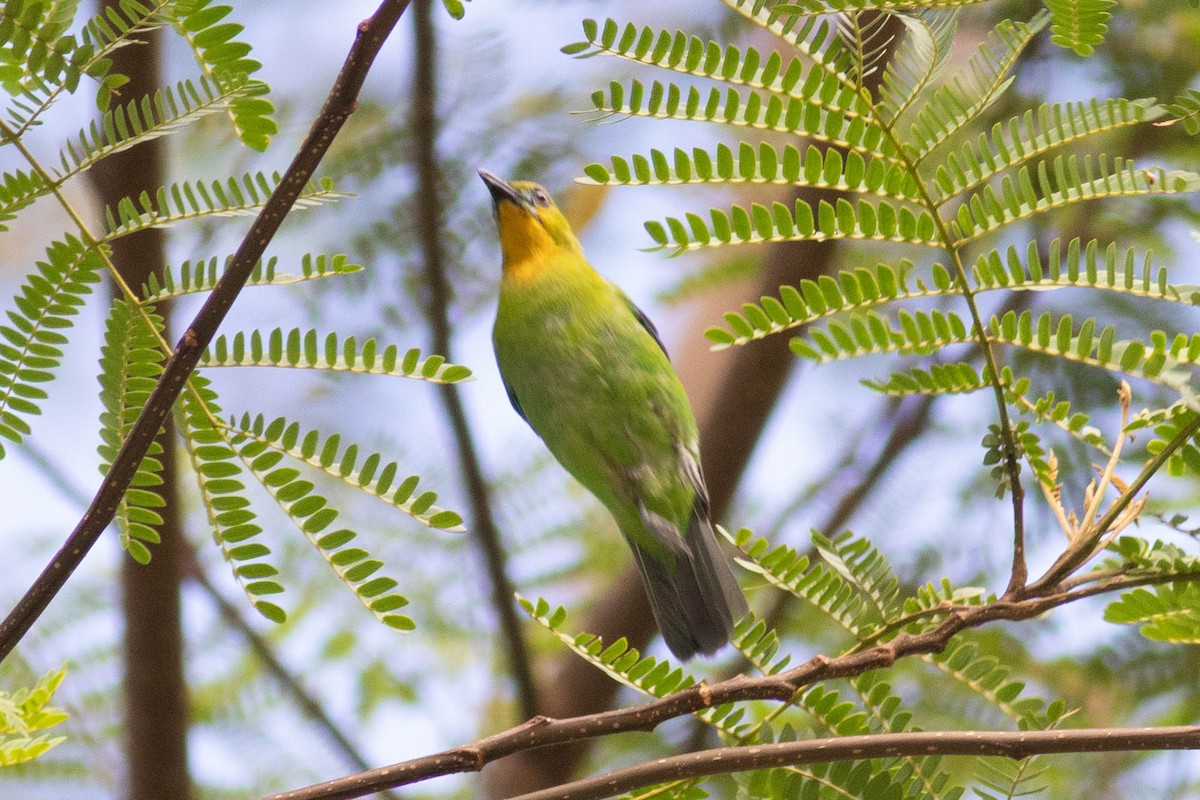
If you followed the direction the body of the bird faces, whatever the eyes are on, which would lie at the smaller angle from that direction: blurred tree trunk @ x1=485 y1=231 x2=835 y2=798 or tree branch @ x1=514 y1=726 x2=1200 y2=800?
the tree branch

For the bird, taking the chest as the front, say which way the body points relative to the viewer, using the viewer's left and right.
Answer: facing the viewer and to the left of the viewer

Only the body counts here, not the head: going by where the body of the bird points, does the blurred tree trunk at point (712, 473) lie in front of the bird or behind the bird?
behind

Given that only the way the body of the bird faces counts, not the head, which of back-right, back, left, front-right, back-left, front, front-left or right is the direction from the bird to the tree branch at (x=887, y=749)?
front-left
